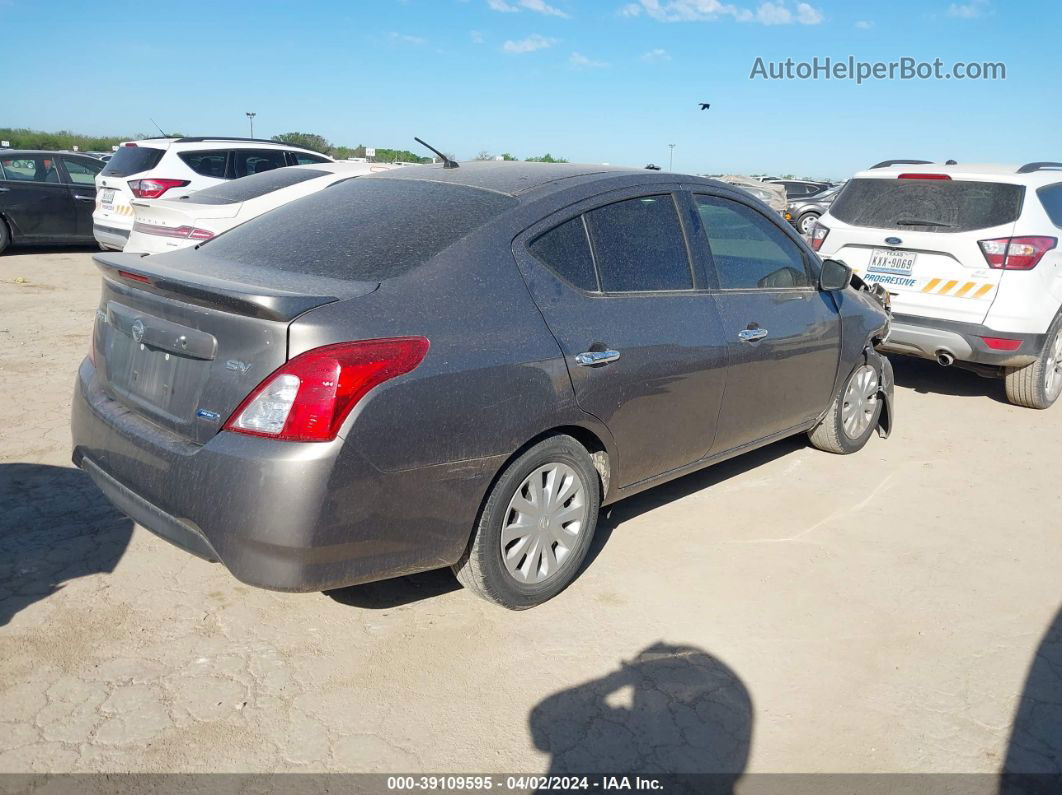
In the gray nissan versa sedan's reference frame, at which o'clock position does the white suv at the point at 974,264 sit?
The white suv is roughly at 12 o'clock from the gray nissan versa sedan.

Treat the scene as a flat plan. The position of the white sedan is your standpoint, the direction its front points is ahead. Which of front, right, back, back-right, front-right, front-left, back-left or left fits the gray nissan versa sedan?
back-right

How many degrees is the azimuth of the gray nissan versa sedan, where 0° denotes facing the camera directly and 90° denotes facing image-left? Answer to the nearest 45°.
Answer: approximately 225°

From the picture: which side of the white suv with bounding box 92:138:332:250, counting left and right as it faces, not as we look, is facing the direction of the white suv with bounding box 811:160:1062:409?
right

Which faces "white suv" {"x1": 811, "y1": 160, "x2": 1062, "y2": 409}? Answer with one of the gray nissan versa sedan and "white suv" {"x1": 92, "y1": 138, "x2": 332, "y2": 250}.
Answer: the gray nissan versa sedan
